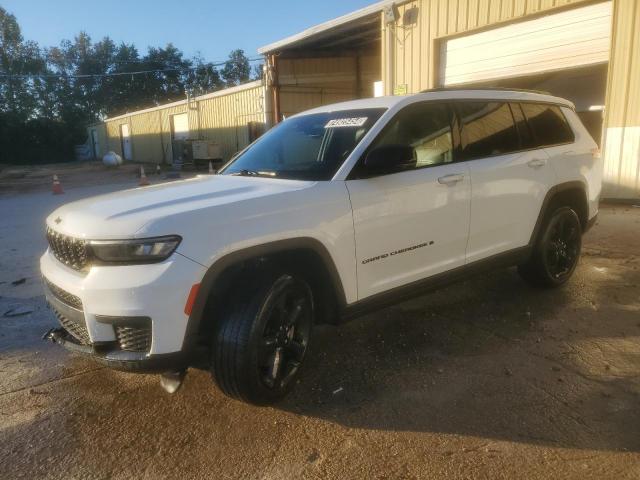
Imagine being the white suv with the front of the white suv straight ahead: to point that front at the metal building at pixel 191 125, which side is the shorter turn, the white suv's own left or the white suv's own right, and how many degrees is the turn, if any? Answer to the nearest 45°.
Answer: approximately 135° to the white suv's own right

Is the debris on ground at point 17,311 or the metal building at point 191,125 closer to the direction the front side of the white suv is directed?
the debris on ground

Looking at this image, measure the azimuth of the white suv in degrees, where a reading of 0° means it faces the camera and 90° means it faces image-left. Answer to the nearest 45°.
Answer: approximately 45°

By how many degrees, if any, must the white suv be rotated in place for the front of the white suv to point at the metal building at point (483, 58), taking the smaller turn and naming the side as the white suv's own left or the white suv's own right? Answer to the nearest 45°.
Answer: approximately 180°

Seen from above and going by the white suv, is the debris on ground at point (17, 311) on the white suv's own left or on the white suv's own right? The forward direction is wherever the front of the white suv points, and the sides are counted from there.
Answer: on the white suv's own right
